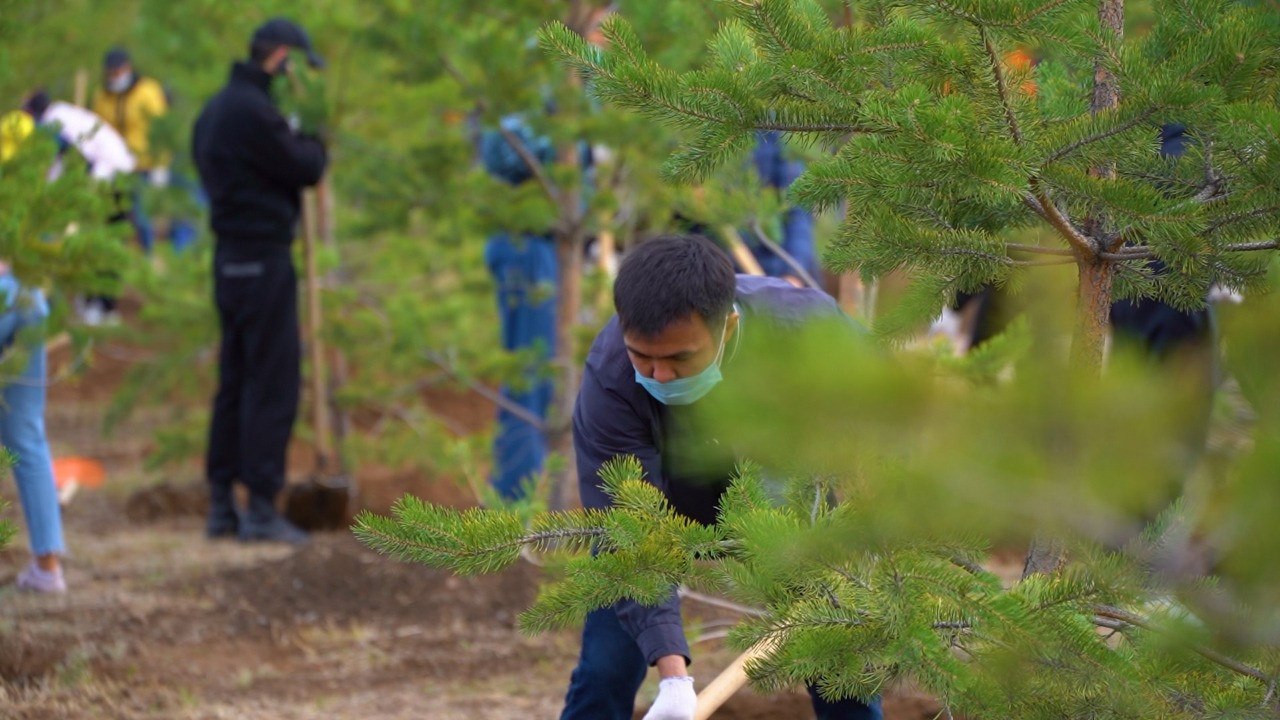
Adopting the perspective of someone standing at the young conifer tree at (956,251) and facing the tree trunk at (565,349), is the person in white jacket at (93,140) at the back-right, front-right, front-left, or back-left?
front-left

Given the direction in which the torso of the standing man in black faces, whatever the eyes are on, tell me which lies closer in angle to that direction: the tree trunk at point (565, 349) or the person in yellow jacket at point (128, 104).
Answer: the tree trunk

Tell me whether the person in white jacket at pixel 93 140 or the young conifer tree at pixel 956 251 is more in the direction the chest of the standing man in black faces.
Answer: the young conifer tree

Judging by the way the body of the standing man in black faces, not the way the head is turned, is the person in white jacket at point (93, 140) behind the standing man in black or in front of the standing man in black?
behind

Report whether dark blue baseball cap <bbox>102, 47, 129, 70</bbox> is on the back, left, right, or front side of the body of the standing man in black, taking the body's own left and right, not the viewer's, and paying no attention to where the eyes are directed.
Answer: left

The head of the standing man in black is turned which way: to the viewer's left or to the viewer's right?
to the viewer's right

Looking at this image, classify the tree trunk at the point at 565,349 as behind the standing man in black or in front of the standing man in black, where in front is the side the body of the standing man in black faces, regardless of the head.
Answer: in front

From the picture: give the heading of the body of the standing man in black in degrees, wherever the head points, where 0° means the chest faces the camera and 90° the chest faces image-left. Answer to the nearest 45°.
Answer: approximately 270°

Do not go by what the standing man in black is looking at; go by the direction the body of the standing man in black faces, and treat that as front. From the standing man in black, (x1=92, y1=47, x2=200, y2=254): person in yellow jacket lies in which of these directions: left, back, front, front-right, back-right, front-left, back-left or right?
left

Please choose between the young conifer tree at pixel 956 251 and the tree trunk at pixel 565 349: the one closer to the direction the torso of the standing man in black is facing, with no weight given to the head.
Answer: the tree trunk

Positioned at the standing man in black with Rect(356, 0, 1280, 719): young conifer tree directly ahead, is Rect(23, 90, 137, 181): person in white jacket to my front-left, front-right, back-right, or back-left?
back-right

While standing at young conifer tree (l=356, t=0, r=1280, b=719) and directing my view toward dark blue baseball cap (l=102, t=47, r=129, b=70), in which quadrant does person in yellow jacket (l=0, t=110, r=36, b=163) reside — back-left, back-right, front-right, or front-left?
front-left
